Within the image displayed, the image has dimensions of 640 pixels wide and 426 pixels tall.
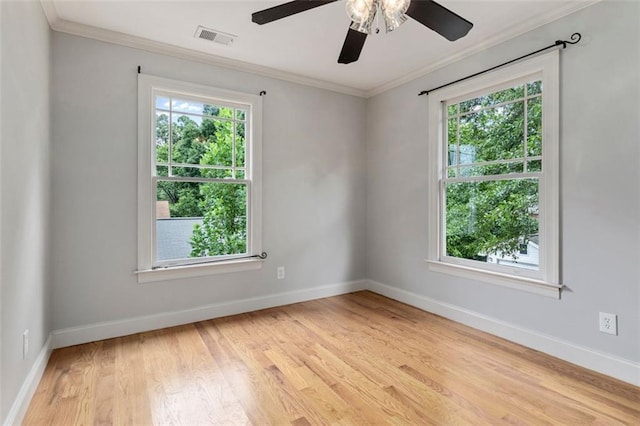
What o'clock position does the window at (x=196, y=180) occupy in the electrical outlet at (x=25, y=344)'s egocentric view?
The window is roughly at 11 o'clock from the electrical outlet.

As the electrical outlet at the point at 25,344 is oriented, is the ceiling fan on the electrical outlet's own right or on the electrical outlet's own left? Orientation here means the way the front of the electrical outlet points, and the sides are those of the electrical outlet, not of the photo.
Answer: on the electrical outlet's own right

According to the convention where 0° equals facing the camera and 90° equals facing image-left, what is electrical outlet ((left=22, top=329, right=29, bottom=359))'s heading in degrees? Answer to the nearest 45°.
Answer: approximately 270°

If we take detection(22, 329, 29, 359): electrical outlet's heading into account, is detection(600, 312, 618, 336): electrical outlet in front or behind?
in front
